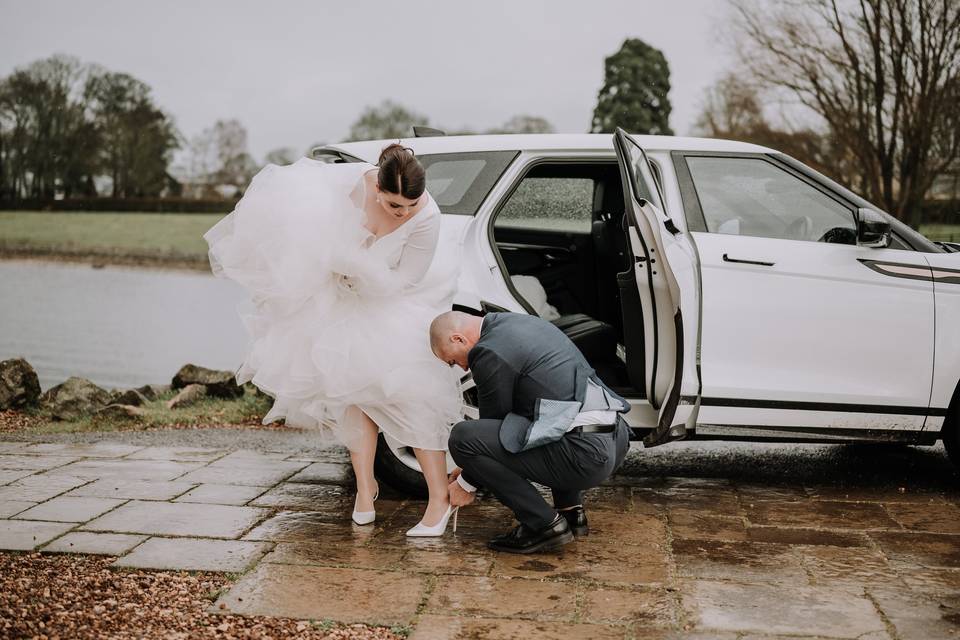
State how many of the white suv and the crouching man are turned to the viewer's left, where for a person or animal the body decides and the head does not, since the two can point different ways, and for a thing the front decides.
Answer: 1

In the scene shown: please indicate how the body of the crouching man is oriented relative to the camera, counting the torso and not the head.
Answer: to the viewer's left

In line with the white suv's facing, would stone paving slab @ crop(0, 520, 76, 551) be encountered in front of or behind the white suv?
behind

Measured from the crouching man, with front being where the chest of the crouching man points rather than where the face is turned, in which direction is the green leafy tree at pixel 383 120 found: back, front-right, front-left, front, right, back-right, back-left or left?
right

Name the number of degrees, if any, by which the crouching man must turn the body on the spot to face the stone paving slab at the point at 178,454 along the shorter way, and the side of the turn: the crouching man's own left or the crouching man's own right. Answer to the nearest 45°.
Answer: approximately 45° to the crouching man's own right

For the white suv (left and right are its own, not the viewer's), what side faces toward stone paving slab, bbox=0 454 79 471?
back

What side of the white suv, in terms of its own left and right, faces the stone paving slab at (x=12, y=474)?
back

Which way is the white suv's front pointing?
to the viewer's right

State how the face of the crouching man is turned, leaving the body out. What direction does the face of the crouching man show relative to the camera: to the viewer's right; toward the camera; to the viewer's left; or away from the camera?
to the viewer's left

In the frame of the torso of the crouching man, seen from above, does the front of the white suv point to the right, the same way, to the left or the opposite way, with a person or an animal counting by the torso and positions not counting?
the opposite way

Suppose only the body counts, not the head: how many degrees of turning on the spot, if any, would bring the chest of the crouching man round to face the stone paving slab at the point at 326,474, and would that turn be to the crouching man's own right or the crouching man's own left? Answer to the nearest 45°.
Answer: approximately 45° to the crouching man's own right

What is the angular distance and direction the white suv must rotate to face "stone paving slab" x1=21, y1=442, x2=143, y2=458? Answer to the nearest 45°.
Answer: approximately 180°

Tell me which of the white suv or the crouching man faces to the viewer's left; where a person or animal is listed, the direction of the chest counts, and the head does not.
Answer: the crouching man

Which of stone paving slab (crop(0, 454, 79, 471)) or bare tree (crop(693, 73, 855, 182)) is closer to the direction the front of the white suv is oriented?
the bare tree

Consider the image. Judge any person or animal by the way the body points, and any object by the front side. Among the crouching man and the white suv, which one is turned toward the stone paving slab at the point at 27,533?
the crouching man
